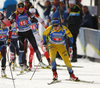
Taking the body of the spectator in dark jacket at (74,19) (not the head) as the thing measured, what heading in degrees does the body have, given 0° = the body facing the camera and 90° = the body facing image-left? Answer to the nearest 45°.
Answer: approximately 90°

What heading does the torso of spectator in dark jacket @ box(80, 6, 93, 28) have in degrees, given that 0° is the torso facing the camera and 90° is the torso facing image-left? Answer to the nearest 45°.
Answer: approximately 45°

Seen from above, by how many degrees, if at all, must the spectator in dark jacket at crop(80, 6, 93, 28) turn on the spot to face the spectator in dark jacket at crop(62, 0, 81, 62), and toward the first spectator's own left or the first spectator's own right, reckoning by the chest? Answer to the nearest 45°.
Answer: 0° — they already face them

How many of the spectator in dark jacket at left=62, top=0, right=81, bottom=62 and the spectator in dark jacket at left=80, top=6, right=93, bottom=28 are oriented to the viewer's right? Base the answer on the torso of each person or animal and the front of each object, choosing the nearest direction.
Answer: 0

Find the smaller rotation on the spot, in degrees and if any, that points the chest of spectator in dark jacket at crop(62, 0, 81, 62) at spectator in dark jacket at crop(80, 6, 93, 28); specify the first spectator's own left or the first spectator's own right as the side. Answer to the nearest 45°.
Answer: approximately 135° to the first spectator's own right
